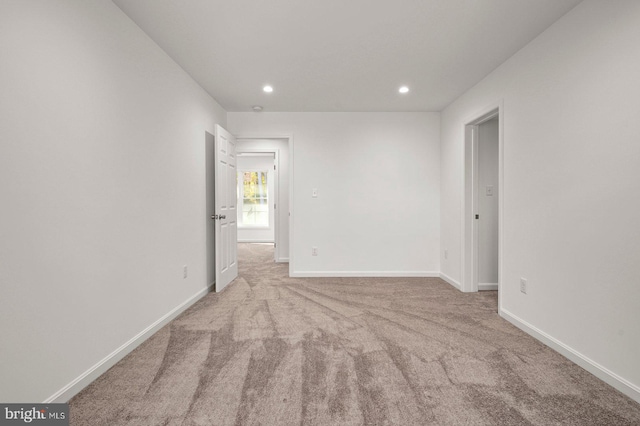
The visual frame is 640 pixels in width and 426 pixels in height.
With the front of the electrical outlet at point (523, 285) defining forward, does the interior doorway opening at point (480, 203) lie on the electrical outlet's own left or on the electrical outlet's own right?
on the electrical outlet's own right

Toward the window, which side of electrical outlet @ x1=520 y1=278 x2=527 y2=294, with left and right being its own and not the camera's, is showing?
right

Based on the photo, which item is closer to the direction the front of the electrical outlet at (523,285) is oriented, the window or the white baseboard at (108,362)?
the white baseboard

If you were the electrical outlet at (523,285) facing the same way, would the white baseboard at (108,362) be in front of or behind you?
in front

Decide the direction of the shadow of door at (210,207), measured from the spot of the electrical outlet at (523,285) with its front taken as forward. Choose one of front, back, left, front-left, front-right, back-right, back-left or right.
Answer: front-right

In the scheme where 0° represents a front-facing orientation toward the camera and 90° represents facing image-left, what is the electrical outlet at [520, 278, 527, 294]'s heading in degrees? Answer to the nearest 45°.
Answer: approximately 45°

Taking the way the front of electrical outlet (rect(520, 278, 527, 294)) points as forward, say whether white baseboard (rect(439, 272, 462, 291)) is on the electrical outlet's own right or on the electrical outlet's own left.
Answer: on the electrical outlet's own right

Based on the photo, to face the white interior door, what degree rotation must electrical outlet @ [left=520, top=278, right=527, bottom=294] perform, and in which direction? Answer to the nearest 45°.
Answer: approximately 45° to its right

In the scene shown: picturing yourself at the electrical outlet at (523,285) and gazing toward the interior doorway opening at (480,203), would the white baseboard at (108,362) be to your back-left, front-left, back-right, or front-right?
back-left

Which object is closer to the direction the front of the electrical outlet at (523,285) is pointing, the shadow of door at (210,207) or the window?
the shadow of door

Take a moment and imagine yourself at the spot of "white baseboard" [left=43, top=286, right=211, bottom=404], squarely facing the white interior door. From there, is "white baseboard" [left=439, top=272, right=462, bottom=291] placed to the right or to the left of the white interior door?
right
